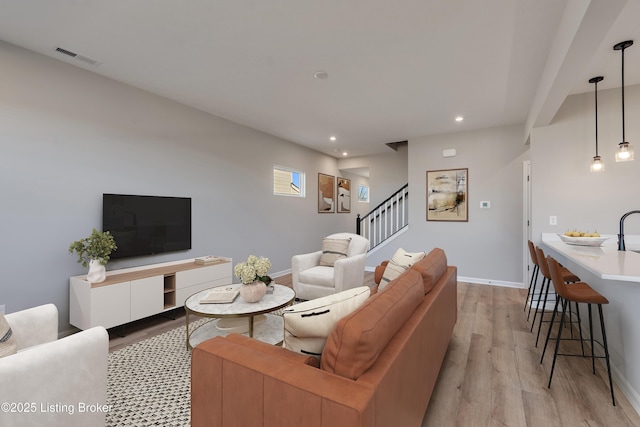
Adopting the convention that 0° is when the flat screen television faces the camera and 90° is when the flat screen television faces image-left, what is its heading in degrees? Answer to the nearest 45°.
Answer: approximately 315°

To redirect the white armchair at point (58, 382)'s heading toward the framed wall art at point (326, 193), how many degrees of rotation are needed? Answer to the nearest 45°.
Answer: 0° — it already faces it

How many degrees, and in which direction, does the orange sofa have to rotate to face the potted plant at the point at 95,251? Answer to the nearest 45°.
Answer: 0° — it already faces it

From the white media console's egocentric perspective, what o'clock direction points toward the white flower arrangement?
The white flower arrangement is roughly at 12 o'clock from the white media console.

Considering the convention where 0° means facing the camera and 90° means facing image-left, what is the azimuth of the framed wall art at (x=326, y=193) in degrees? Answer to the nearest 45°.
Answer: approximately 315°

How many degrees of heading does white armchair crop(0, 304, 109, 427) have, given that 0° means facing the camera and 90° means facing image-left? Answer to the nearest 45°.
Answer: approximately 225°

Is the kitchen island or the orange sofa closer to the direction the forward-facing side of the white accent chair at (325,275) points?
the orange sofa

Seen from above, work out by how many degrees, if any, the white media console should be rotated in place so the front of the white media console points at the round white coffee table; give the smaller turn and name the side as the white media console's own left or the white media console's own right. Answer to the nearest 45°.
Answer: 0° — it already faces it

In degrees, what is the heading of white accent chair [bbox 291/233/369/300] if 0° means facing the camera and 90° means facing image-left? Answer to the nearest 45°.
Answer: approximately 45°

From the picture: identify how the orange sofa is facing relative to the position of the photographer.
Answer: facing away from the viewer and to the left of the viewer

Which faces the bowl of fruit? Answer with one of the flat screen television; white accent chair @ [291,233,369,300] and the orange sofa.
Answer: the flat screen television

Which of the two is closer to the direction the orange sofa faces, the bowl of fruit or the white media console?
the white media console

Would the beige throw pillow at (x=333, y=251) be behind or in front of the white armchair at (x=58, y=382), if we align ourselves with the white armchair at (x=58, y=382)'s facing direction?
in front
